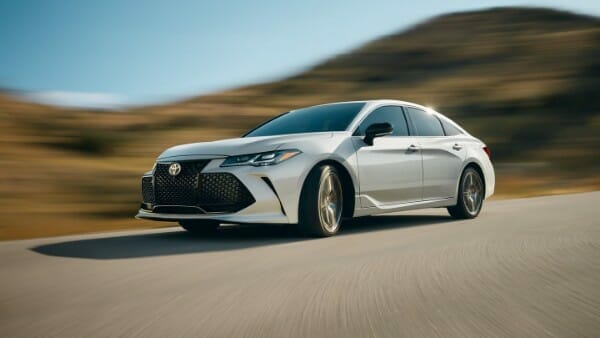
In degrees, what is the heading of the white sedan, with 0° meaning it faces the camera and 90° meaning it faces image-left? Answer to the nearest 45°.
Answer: approximately 45°
